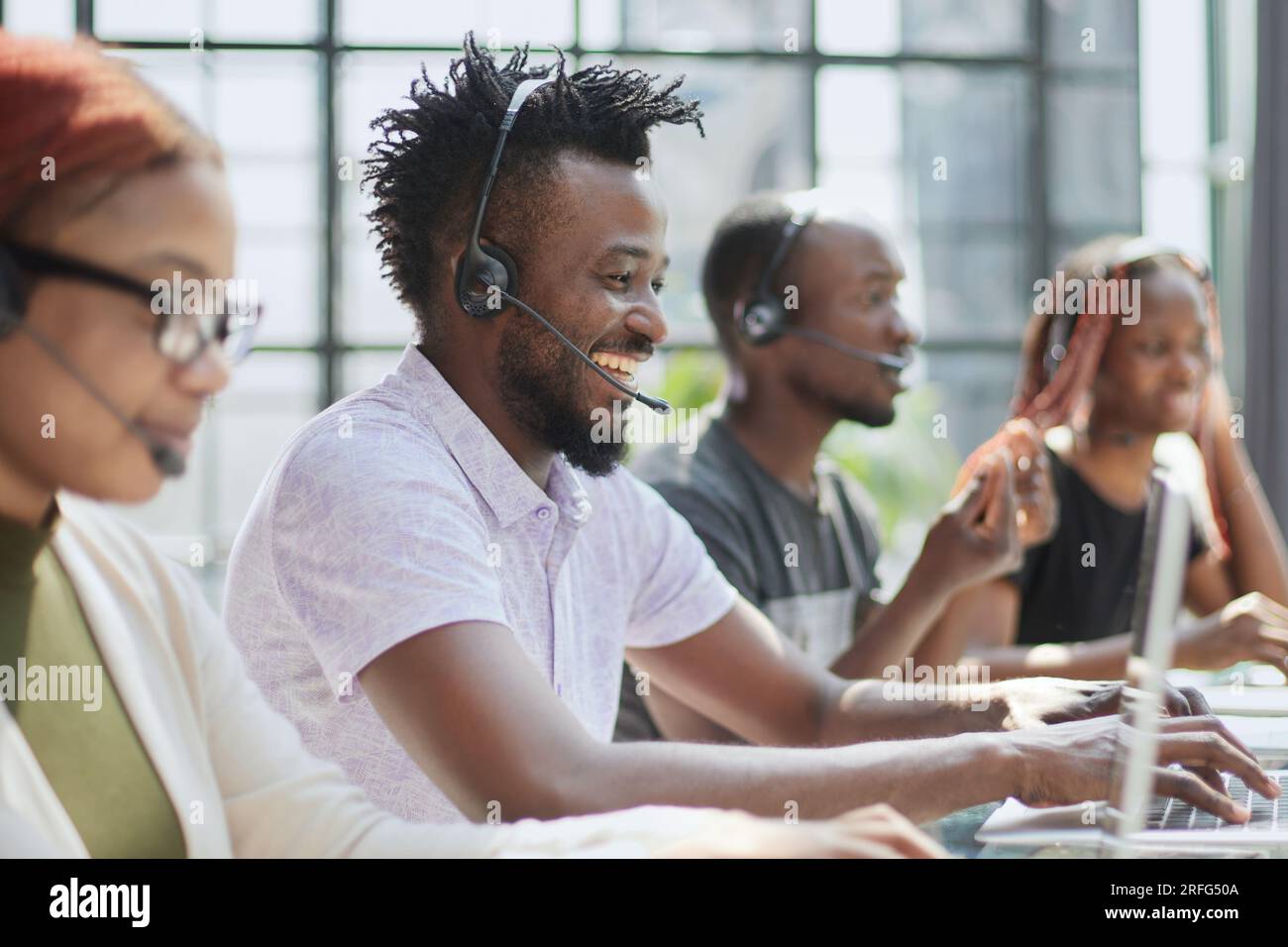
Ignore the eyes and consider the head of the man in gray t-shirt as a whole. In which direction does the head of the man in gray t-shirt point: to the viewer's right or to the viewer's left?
to the viewer's right

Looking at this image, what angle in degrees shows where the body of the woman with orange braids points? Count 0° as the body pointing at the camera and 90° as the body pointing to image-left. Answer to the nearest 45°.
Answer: approximately 315°

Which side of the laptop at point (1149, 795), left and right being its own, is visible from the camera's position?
left

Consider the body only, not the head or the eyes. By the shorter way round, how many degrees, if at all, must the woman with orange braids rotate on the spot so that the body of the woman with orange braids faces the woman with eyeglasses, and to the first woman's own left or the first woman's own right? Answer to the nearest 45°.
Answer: approximately 45° to the first woman's own right

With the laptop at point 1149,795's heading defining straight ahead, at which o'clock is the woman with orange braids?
The woman with orange braids is roughly at 3 o'clock from the laptop.

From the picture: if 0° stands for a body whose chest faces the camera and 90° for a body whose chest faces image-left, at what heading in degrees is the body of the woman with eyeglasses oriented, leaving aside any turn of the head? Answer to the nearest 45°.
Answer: approximately 315°

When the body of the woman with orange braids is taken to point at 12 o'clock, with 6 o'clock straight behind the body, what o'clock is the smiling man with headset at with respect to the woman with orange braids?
The smiling man with headset is roughly at 2 o'clock from the woman with orange braids.

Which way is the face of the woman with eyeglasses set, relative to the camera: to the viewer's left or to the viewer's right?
to the viewer's right
